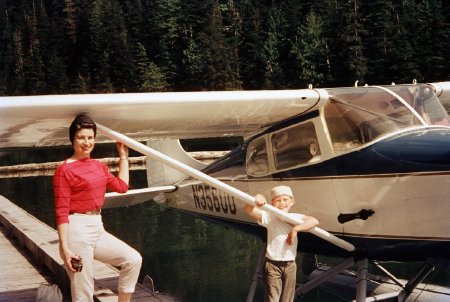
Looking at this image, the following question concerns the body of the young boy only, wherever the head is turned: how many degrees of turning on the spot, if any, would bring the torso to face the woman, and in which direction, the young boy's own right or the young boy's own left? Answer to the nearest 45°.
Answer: approximately 45° to the young boy's own right

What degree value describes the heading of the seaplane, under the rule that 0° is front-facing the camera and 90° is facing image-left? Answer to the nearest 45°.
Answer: approximately 315°

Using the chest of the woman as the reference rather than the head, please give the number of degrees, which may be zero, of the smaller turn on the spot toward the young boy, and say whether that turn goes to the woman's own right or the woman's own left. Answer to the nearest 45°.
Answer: approximately 45° to the woman's own left

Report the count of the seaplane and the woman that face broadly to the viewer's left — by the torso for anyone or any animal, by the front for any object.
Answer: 0

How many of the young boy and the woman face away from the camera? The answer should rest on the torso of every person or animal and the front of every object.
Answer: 0

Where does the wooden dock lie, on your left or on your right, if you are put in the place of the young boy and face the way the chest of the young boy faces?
on your right

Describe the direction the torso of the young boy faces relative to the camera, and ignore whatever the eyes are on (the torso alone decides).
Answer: toward the camera
